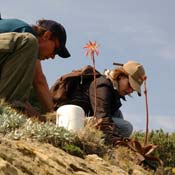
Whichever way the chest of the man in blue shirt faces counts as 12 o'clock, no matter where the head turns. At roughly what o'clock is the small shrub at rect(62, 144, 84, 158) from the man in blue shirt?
The small shrub is roughly at 2 o'clock from the man in blue shirt.

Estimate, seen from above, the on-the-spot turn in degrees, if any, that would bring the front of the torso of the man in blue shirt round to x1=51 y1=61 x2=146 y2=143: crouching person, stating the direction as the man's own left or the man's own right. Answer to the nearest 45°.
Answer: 0° — they already face them

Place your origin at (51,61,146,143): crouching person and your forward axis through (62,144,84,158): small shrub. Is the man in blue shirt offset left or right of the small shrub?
right

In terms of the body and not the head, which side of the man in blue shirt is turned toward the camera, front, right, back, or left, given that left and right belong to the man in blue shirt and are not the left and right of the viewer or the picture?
right

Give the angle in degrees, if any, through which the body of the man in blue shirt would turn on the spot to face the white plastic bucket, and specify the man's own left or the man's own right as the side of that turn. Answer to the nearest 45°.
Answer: approximately 45° to the man's own right

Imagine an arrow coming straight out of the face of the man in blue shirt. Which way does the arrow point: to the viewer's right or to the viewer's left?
to the viewer's right
